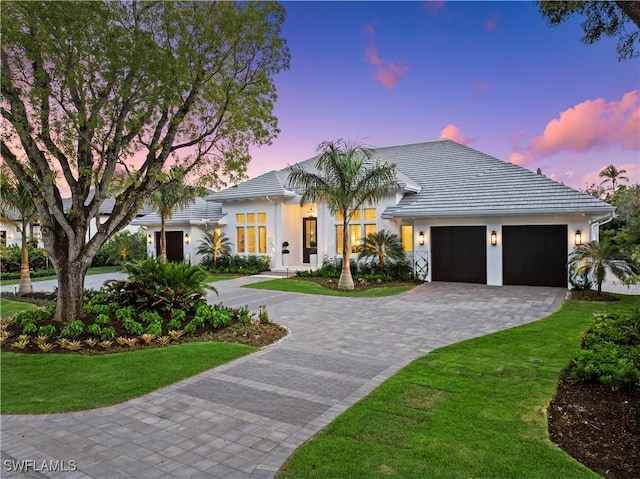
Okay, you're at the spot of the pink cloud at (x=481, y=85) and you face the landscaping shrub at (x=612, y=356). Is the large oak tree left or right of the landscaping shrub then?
right

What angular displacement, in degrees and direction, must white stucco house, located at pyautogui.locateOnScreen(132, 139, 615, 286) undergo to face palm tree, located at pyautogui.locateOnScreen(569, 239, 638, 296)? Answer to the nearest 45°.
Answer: approximately 45° to its left

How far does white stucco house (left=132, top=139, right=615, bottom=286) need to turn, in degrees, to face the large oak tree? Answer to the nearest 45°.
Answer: approximately 45° to its right

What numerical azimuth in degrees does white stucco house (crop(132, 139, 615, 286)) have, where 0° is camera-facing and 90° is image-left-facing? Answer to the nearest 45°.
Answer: approximately 0°

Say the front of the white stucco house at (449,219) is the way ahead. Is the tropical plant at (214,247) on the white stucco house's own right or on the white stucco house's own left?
on the white stucco house's own right

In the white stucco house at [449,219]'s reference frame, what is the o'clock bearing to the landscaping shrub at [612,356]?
The landscaping shrub is roughly at 12 o'clock from the white stucco house.

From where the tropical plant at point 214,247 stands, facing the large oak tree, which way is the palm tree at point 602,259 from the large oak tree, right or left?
left

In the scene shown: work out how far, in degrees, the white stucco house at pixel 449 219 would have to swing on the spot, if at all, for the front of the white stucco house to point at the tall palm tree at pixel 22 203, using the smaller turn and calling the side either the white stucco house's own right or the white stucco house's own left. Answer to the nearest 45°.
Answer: approximately 90° to the white stucco house's own right

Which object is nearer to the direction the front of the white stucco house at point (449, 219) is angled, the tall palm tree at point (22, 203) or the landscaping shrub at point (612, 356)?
the landscaping shrub
